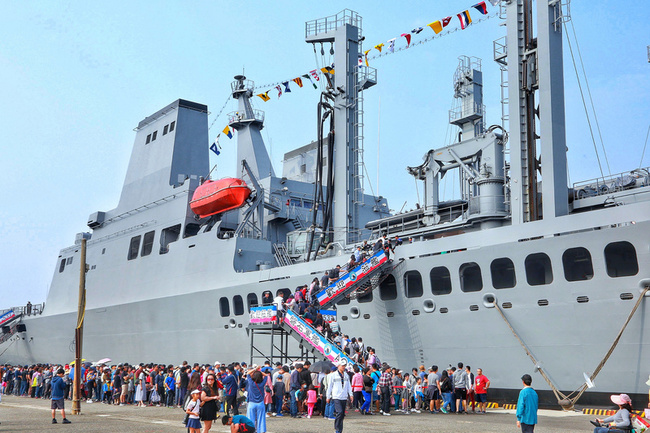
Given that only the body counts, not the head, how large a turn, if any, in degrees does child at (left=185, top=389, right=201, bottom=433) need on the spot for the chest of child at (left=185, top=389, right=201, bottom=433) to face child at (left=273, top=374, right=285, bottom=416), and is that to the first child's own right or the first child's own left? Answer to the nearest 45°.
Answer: approximately 135° to the first child's own left

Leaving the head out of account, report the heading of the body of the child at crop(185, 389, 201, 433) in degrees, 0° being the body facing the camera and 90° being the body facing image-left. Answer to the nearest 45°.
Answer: approximately 315°

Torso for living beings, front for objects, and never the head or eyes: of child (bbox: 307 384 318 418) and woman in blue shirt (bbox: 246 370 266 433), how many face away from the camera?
2

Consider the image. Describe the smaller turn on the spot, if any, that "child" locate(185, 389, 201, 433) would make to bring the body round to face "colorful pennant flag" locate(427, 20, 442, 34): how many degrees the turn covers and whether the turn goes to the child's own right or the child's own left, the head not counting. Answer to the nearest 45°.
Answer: approximately 90° to the child's own left

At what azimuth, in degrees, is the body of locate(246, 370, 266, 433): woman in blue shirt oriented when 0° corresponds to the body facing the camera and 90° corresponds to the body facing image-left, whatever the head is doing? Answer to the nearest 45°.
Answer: approximately 180°

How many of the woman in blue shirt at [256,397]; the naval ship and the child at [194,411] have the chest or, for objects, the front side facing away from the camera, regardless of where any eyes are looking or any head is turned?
1

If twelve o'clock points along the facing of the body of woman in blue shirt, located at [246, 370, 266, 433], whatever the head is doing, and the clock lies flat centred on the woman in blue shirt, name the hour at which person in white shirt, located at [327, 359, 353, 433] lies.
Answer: The person in white shirt is roughly at 2 o'clock from the woman in blue shirt.

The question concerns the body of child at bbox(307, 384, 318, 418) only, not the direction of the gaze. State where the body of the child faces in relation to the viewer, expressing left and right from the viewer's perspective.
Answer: facing away from the viewer

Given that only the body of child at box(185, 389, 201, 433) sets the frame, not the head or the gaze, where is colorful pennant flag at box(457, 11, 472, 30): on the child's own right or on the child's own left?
on the child's own left

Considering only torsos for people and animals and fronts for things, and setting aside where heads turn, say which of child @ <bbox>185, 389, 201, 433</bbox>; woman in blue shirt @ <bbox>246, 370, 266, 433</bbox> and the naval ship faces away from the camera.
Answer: the woman in blue shirt

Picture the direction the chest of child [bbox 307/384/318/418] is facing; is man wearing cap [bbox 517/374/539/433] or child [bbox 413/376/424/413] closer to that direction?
the child
